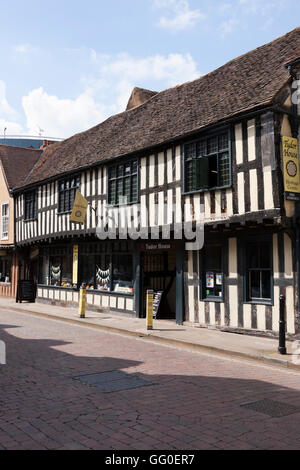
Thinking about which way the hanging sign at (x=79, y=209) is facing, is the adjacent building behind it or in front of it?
behind

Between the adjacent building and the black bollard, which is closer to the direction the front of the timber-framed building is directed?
the black bollard

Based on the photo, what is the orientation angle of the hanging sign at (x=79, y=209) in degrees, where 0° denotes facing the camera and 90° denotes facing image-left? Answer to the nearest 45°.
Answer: approximately 315°

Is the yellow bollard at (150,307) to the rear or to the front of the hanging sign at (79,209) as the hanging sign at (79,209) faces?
to the front

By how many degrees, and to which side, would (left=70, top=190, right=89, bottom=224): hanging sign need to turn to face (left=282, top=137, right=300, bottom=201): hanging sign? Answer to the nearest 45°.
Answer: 0° — it already faces it

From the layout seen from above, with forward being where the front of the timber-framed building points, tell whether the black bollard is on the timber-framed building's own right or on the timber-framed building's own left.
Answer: on the timber-framed building's own left

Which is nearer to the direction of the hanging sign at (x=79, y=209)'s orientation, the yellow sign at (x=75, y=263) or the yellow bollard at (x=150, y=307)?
the yellow bollard

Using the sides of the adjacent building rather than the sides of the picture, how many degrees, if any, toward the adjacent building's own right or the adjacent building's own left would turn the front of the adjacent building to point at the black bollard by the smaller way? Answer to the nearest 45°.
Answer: approximately 45° to the adjacent building's own left

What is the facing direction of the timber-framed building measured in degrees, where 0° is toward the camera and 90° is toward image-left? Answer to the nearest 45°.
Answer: approximately 45°

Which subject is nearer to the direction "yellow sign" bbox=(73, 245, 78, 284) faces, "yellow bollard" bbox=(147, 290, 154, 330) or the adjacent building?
the yellow bollard

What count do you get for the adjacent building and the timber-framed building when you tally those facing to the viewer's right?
0
